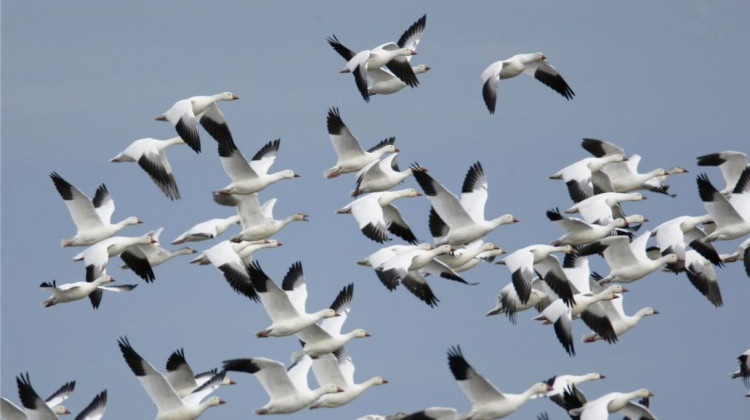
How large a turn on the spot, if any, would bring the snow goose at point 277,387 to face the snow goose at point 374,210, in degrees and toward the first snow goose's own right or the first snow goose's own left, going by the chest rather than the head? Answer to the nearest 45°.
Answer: approximately 45° to the first snow goose's own left

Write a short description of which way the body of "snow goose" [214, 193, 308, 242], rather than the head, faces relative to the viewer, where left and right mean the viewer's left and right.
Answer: facing to the right of the viewer

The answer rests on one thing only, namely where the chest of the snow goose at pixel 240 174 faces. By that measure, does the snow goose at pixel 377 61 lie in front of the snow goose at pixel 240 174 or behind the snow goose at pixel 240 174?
in front

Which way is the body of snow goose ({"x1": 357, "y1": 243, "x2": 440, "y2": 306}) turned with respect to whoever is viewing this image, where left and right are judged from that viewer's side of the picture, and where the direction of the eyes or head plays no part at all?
facing to the right of the viewer

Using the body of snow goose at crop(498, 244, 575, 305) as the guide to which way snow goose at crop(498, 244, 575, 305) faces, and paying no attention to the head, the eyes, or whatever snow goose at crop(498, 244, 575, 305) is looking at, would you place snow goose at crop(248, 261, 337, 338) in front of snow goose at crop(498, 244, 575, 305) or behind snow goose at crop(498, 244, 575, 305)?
behind

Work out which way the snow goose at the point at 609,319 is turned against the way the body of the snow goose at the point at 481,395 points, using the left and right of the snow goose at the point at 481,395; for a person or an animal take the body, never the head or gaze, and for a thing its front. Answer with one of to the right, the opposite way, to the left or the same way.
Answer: the same way

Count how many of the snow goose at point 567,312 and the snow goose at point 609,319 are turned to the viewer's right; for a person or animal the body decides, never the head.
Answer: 2

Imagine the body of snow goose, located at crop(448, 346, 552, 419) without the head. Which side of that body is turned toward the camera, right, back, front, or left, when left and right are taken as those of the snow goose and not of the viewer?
right

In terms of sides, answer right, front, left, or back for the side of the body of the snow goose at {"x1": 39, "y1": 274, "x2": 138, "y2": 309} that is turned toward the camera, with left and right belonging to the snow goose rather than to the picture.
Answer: right

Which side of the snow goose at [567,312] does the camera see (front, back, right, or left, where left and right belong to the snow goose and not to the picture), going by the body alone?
right

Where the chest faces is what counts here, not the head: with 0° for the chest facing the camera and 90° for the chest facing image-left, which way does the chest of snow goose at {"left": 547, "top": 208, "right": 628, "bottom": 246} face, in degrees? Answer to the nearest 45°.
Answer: approximately 270°

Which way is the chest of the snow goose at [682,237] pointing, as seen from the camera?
to the viewer's right

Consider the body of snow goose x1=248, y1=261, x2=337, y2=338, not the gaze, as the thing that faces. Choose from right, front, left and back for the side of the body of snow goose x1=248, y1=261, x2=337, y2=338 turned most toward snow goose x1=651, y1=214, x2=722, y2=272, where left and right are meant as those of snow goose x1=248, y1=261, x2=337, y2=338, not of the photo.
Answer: front

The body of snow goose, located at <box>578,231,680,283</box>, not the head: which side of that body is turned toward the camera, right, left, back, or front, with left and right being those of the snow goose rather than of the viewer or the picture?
right

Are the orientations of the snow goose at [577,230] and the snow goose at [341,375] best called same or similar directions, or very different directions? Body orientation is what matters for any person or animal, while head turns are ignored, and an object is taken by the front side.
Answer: same or similar directions

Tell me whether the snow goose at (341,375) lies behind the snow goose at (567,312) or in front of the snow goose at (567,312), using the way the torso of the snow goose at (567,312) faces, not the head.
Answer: behind
